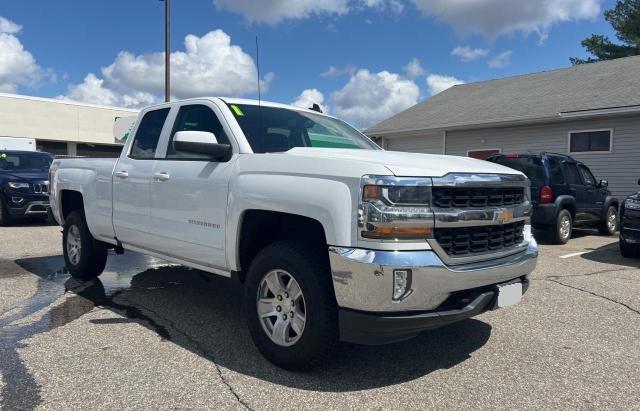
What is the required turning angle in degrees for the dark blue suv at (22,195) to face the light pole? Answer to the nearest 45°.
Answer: approximately 90° to its left

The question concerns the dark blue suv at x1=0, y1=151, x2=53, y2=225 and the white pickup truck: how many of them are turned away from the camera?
0

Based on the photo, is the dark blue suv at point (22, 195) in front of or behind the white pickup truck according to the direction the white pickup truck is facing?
behind

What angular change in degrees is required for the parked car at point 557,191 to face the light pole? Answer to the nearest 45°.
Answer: approximately 135° to its left

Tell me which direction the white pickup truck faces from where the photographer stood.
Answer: facing the viewer and to the right of the viewer

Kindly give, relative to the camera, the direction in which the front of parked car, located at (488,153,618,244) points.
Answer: facing away from the viewer and to the right of the viewer

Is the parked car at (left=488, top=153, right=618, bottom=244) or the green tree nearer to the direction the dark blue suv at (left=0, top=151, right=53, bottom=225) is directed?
the parked car

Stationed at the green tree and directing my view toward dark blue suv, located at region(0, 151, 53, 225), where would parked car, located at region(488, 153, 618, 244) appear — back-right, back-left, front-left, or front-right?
front-left

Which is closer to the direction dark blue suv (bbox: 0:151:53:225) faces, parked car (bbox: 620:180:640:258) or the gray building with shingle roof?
the parked car

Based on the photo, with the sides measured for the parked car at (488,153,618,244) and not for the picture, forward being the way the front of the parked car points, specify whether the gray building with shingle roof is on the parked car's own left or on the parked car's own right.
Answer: on the parked car's own left

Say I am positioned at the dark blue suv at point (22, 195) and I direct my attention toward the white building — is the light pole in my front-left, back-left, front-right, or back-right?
front-right

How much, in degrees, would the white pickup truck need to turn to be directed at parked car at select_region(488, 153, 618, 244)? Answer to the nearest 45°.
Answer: approximately 90° to its left

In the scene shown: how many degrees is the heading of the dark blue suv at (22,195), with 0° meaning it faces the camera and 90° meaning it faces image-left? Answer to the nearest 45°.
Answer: approximately 315°

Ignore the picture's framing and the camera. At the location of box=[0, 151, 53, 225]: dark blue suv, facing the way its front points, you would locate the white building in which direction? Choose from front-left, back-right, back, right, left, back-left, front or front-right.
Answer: back-left

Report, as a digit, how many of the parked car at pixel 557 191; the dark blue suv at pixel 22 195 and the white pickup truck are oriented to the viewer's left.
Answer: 0
